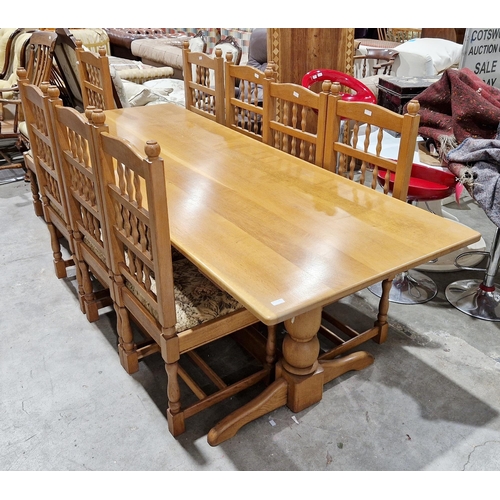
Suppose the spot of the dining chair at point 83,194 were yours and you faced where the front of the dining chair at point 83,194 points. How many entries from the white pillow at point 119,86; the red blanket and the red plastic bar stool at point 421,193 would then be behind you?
0

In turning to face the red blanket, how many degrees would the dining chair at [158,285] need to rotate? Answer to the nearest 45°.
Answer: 0° — it already faces it

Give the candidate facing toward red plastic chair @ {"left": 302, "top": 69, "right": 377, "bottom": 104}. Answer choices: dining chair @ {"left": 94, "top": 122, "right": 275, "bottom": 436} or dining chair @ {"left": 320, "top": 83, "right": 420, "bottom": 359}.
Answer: dining chair @ {"left": 94, "top": 122, "right": 275, "bottom": 436}

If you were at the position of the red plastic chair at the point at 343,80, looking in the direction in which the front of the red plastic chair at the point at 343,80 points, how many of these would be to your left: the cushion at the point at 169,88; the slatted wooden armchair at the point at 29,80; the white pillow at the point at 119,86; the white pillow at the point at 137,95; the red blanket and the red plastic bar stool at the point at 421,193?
2

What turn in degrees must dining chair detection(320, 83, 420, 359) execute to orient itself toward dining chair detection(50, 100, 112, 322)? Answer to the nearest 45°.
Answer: approximately 45° to its right

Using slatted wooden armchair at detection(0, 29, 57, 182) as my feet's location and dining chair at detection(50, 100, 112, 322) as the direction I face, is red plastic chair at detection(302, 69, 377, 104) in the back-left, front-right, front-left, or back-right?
front-left

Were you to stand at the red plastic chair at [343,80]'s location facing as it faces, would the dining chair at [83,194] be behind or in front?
in front

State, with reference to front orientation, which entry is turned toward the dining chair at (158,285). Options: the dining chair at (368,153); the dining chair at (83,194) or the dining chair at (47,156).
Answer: the dining chair at (368,153)

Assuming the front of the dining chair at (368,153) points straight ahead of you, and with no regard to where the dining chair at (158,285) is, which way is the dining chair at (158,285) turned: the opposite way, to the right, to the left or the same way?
the opposite way

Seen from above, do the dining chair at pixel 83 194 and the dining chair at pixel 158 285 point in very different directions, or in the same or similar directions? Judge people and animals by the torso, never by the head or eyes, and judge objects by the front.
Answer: same or similar directions

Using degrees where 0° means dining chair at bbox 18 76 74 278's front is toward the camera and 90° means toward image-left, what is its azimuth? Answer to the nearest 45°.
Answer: approximately 225°

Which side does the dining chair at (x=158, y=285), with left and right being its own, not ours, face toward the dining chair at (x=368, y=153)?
front

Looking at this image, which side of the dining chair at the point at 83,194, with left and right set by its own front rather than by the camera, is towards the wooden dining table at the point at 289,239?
front

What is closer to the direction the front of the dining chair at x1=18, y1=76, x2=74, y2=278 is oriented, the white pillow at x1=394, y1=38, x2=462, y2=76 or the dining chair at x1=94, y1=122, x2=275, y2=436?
the white pillow

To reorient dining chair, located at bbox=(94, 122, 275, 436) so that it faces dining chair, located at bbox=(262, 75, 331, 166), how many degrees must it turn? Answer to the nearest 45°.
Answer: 0° — it already faces it

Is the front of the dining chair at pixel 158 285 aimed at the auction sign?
yes

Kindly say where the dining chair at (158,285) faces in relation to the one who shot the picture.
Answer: facing away from the viewer and to the right of the viewer

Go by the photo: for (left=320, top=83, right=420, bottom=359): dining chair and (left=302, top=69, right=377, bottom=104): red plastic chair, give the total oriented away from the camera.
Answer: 0
